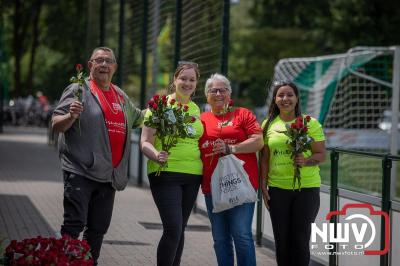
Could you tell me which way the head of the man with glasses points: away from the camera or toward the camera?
toward the camera

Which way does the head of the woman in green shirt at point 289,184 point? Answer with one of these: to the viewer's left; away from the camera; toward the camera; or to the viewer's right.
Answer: toward the camera

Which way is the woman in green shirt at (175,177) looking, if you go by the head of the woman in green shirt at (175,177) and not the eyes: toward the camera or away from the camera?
toward the camera

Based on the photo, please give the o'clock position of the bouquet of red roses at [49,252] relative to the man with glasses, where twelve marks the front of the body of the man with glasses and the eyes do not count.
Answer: The bouquet of red roses is roughly at 2 o'clock from the man with glasses.

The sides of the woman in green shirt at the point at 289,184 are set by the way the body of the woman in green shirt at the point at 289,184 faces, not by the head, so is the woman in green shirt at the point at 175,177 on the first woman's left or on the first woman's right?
on the first woman's right

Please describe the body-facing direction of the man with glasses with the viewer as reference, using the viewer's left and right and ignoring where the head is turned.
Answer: facing the viewer and to the right of the viewer

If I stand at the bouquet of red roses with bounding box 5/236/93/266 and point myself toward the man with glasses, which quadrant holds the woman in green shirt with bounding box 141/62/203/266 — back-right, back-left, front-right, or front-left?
front-right

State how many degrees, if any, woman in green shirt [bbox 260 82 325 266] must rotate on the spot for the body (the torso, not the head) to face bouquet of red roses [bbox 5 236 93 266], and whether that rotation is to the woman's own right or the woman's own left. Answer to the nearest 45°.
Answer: approximately 45° to the woman's own right

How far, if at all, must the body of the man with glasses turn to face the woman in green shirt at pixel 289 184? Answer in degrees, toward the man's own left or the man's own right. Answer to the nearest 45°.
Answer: approximately 45° to the man's own left

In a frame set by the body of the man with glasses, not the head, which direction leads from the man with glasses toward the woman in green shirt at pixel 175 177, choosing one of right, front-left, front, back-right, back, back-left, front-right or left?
front-left

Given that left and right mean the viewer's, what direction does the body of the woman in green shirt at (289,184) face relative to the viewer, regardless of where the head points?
facing the viewer

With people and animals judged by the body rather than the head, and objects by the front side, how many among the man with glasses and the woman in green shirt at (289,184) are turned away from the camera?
0
